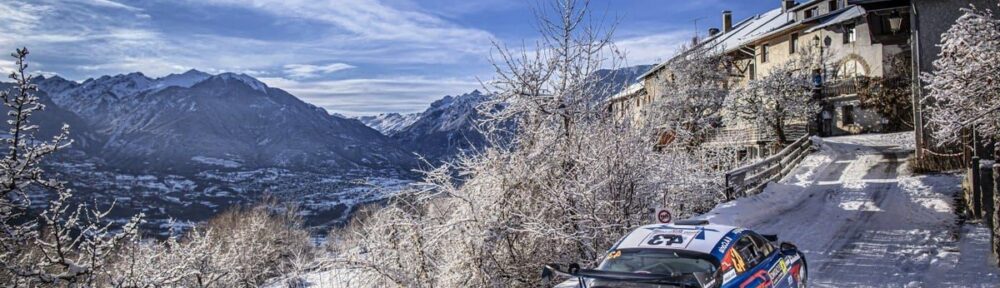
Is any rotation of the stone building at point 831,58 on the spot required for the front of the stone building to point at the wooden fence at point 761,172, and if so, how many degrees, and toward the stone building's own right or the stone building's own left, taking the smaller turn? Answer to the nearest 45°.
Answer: approximately 45° to the stone building's own left

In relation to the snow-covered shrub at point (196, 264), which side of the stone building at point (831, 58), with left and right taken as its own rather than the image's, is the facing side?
front

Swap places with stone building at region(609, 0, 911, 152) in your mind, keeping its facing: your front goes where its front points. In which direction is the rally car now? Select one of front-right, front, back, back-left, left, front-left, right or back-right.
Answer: front-left

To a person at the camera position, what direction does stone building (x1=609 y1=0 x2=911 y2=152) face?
facing the viewer and to the left of the viewer

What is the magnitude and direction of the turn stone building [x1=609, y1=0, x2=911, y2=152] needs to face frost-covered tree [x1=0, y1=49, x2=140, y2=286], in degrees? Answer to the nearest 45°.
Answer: approximately 45° to its left

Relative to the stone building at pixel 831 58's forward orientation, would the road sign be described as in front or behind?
in front

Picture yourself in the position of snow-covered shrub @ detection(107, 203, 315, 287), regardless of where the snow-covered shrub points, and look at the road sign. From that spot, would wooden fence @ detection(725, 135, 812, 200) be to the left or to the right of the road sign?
left

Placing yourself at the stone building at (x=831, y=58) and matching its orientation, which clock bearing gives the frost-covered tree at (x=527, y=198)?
The frost-covered tree is roughly at 11 o'clock from the stone building.
